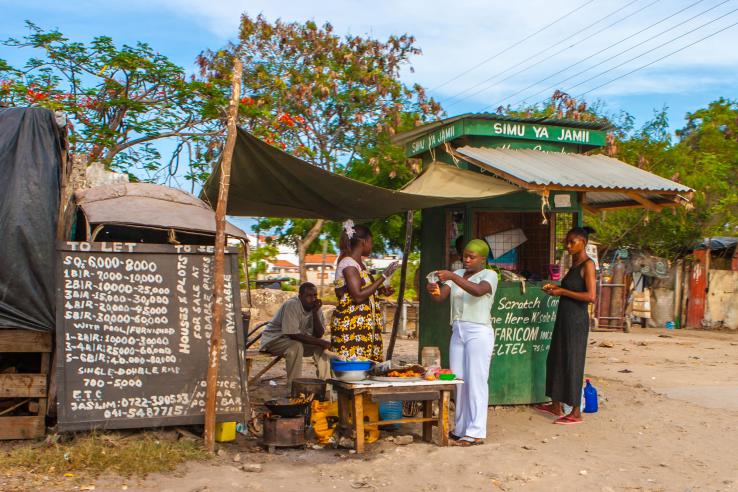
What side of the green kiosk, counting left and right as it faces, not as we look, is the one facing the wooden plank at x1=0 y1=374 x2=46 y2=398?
right

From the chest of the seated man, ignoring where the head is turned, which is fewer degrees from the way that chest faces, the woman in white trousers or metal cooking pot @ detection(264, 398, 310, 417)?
the woman in white trousers

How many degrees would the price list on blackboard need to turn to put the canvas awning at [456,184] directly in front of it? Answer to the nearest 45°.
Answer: approximately 90° to its left

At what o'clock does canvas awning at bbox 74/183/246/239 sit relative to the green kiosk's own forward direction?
The canvas awning is roughly at 3 o'clock from the green kiosk.

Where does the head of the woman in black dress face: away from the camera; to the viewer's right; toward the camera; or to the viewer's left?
to the viewer's left

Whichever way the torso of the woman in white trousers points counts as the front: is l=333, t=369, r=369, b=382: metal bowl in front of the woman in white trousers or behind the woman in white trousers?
in front

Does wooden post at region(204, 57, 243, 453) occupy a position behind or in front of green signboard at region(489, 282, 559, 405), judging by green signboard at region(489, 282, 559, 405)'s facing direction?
in front

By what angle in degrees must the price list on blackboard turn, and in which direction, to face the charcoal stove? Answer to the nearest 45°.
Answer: approximately 90° to its left
